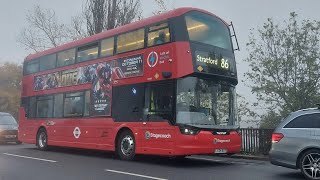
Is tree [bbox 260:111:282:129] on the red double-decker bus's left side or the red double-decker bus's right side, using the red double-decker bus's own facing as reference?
on its left

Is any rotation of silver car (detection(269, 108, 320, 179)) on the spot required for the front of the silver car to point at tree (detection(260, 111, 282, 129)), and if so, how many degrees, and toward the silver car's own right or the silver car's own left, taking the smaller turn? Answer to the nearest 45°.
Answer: approximately 90° to the silver car's own left

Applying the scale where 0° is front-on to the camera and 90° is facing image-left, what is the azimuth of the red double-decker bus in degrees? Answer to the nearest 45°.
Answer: approximately 315°

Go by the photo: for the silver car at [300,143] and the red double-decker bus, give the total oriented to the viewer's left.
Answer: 0

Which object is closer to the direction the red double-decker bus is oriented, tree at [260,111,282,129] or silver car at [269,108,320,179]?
the silver car

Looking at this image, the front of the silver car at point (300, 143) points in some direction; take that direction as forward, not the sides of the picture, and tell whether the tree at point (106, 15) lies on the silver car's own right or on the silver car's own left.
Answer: on the silver car's own left

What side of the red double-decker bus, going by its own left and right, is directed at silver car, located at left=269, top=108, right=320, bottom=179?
front

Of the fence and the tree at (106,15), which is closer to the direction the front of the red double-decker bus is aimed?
the fence

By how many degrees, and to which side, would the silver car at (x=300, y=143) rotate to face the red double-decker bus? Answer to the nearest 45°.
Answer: approximately 135° to its left

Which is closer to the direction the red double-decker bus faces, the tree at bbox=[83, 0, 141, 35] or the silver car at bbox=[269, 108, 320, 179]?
the silver car
